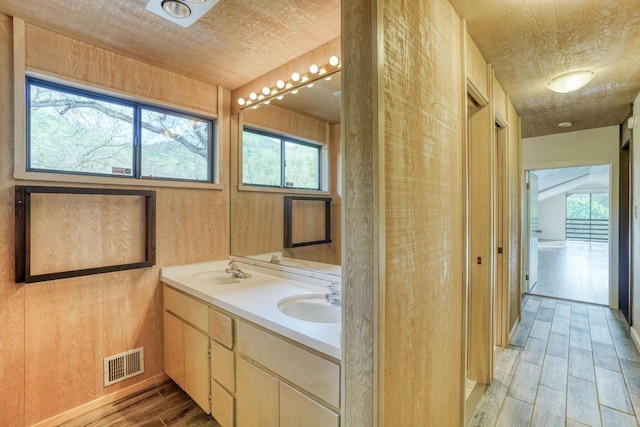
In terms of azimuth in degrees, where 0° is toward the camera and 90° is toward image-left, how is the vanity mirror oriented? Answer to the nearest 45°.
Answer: approximately 45°

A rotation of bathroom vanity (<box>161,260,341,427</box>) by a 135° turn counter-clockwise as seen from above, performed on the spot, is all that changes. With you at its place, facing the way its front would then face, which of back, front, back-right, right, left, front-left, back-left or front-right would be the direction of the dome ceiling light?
front

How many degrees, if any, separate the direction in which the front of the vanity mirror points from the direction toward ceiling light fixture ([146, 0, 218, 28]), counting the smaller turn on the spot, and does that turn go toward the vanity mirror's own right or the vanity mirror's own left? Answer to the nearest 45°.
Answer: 0° — it already faces it

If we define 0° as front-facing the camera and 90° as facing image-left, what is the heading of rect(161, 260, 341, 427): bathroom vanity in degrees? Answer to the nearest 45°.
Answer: approximately 45°

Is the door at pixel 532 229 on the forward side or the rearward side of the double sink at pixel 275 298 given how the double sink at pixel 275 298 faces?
on the rearward side

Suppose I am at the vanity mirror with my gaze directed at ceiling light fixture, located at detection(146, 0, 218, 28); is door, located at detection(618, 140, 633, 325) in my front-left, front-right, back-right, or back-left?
back-left

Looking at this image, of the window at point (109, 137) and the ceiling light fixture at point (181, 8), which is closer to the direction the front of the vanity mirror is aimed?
the ceiling light fixture

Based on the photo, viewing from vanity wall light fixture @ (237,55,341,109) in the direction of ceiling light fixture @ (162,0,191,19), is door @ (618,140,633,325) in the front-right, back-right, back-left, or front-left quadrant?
back-left

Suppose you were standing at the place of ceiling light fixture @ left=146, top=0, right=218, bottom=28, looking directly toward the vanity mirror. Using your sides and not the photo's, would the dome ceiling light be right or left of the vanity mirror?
right

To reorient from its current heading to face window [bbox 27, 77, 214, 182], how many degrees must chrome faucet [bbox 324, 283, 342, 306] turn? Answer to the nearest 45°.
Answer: approximately 45° to its right

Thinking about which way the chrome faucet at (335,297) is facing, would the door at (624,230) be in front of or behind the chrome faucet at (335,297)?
behind
